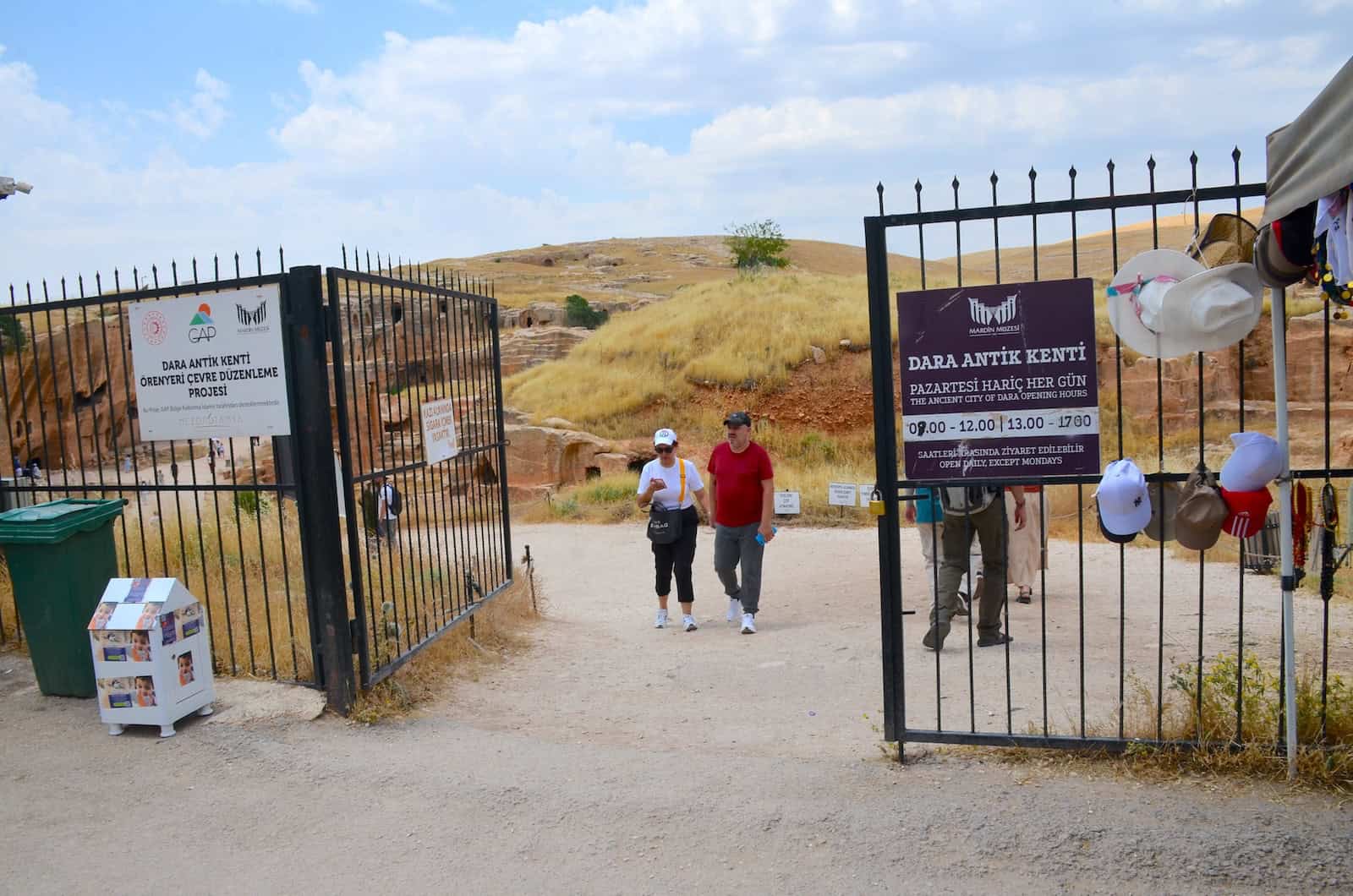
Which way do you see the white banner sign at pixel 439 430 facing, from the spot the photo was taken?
facing the viewer and to the right of the viewer

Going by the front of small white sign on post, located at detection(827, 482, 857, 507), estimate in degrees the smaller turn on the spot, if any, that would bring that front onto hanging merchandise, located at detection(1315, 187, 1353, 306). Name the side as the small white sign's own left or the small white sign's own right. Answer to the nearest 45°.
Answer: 0° — it already faces it

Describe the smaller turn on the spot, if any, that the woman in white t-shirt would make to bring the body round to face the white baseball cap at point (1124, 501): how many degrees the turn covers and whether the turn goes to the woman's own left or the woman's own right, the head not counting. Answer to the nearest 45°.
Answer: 0° — they already face it

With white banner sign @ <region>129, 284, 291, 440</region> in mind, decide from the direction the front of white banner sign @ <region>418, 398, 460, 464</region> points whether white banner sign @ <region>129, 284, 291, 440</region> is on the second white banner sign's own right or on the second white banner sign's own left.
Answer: on the second white banner sign's own right

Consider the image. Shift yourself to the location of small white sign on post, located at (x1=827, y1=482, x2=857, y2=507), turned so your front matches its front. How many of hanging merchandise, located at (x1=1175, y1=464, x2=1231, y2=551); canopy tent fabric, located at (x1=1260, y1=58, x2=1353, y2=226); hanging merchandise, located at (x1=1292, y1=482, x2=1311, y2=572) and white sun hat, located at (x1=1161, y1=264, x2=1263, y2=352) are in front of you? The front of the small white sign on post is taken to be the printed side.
4

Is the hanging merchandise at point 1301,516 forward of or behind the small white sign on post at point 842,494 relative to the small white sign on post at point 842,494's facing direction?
forward

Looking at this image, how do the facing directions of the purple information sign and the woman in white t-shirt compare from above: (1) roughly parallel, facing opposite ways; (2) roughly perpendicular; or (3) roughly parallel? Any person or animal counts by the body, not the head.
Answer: roughly parallel

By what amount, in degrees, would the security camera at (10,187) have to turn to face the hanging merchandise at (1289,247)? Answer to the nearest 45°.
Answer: approximately 45° to its right

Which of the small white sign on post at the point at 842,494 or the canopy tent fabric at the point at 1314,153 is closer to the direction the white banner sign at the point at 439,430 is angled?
the canopy tent fabric

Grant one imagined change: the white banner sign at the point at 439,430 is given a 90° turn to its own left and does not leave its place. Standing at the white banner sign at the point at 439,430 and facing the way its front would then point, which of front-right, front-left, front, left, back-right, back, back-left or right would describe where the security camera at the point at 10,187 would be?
left

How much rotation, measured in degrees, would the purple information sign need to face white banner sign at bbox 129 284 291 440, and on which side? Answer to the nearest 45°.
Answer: approximately 90° to its right

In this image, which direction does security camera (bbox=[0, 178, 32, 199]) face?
to the viewer's right

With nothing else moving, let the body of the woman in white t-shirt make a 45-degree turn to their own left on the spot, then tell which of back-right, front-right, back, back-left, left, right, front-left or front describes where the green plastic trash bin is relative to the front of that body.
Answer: right

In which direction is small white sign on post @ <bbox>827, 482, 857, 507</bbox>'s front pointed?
toward the camera

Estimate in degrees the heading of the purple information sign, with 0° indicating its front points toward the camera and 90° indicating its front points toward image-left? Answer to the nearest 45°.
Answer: approximately 0°

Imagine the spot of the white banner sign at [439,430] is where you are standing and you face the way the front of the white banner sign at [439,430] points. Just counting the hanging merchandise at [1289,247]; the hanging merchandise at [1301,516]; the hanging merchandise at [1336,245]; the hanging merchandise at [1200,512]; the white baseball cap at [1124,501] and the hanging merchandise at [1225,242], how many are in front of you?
6

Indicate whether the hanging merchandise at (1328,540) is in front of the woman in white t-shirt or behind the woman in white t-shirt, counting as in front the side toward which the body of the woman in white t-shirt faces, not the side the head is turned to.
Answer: in front

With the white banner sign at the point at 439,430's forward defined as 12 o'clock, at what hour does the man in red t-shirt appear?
The man in red t-shirt is roughly at 10 o'clock from the white banner sign.
